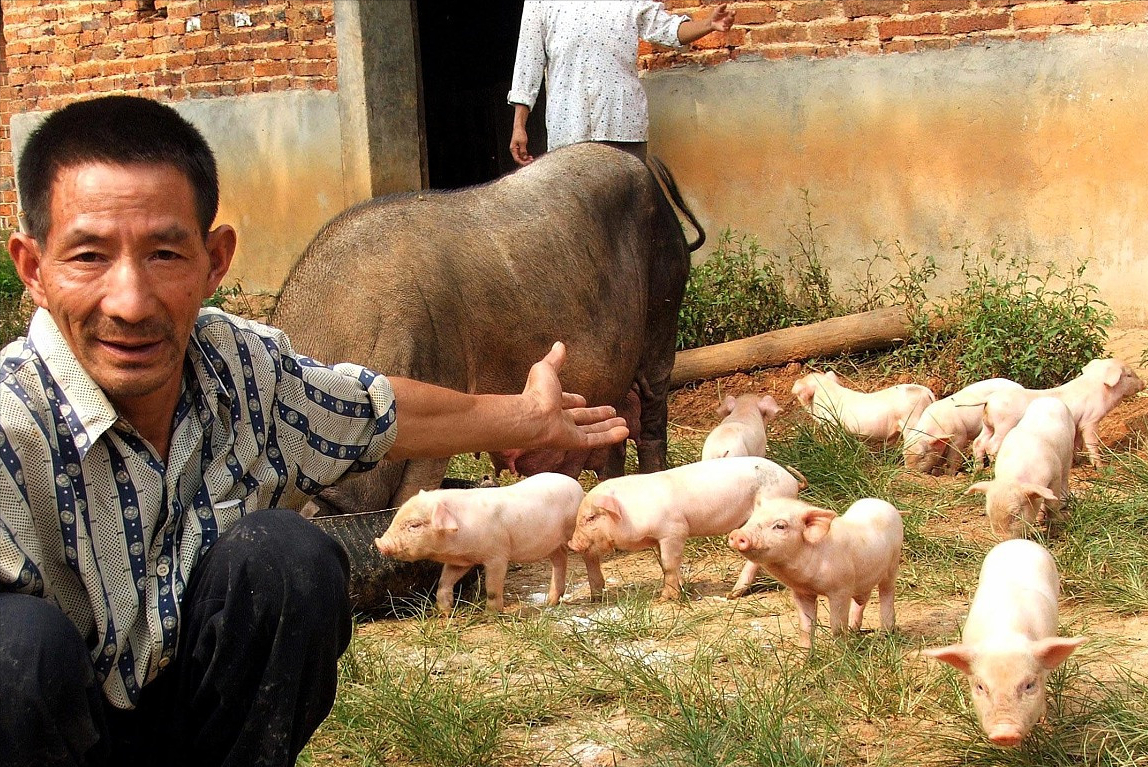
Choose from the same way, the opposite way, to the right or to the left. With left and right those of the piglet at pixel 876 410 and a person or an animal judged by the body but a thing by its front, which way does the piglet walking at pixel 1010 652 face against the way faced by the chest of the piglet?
to the left

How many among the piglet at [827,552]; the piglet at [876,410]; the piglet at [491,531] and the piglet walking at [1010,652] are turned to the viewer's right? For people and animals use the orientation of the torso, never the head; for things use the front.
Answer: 0

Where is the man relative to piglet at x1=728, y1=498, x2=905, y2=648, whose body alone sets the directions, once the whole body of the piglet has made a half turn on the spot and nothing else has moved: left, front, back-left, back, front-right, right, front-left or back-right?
back

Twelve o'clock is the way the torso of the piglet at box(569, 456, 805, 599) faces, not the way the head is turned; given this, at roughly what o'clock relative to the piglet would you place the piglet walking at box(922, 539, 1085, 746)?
The piglet walking is roughly at 8 o'clock from the piglet.

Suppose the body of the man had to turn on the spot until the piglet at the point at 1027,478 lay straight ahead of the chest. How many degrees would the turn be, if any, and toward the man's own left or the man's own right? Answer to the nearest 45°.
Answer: approximately 135° to the man's own left

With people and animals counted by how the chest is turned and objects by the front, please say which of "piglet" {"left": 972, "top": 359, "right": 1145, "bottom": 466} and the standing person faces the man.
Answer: the standing person

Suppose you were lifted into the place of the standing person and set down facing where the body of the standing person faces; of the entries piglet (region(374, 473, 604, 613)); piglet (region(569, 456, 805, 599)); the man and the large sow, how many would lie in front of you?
4

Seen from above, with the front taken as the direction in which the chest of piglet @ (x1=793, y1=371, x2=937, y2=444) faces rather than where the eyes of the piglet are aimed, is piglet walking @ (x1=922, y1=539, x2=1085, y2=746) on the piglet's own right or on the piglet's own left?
on the piglet's own left

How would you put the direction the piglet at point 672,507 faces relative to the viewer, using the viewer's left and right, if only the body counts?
facing to the left of the viewer

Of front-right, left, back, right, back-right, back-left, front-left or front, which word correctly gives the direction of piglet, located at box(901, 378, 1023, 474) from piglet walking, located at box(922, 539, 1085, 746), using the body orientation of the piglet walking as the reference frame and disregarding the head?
back

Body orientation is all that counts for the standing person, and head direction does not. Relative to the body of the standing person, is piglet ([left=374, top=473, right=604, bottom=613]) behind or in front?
in front

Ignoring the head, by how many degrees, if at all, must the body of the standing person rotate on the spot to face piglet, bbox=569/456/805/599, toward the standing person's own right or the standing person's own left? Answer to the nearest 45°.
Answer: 0° — they already face it

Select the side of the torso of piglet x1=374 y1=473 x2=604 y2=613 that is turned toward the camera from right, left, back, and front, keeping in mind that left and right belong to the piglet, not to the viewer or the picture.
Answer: left

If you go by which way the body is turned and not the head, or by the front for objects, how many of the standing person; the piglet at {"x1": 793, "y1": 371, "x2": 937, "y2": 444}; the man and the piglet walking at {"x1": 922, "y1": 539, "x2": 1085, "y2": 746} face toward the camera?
3

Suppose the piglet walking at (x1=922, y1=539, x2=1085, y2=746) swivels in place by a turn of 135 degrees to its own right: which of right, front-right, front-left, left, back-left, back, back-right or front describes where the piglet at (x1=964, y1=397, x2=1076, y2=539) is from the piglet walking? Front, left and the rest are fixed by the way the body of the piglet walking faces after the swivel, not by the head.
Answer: front-right

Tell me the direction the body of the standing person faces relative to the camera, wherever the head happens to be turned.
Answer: toward the camera

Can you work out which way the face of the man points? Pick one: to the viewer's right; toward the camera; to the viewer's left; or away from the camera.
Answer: toward the camera

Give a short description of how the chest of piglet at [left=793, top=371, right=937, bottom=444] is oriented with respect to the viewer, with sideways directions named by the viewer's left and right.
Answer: facing to the left of the viewer
